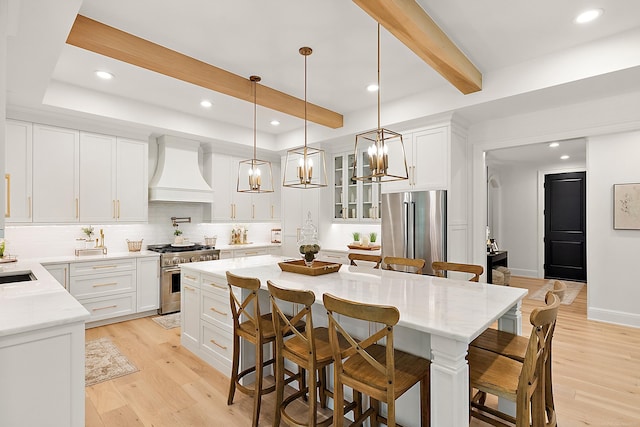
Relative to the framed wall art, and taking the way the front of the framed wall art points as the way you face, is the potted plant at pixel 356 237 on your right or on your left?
on your right

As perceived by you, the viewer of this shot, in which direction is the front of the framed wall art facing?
facing the viewer

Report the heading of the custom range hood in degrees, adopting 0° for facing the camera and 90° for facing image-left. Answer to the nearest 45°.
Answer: approximately 315°

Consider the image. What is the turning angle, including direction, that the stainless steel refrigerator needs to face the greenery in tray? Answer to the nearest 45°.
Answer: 0° — it already faces it

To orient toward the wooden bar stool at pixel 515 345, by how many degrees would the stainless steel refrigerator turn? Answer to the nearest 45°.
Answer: approximately 45° to its left

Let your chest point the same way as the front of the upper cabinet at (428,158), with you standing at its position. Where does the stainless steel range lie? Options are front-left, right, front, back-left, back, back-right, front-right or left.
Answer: front-right

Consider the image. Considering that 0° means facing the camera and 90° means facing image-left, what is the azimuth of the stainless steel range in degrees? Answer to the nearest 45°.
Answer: approximately 315°

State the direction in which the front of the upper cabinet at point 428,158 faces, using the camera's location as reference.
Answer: facing the viewer and to the left of the viewer

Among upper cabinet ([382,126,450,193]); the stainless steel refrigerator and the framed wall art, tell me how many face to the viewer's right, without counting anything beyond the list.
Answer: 0

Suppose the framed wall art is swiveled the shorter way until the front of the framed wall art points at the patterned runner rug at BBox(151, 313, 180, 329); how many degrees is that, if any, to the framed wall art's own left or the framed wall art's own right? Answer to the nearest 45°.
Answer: approximately 45° to the framed wall art's own right

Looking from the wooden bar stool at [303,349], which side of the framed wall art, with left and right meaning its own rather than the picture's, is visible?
front

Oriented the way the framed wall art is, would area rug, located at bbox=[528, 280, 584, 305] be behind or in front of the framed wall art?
behind

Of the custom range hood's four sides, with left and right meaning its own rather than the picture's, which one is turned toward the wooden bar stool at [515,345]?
front

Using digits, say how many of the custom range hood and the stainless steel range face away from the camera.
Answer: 0

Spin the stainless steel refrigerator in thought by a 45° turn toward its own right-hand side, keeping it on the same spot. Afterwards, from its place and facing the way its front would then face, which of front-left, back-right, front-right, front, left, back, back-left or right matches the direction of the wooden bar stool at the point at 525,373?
left

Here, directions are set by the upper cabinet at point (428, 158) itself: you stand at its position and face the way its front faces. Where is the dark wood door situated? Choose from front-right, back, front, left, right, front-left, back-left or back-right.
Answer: back
